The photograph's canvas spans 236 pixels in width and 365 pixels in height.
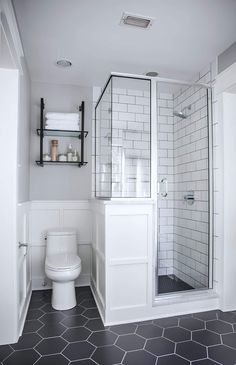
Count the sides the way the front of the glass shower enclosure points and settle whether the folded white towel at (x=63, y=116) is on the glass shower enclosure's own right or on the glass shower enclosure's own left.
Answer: on the glass shower enclosure's own right

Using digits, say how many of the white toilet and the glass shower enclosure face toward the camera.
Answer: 2

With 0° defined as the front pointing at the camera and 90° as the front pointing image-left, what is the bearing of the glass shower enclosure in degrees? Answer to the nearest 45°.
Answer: approximately 0°

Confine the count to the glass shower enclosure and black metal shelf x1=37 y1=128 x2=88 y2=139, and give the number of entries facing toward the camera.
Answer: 2
